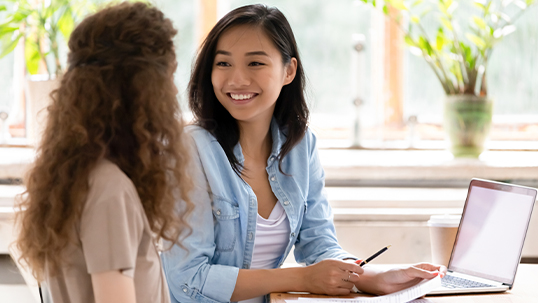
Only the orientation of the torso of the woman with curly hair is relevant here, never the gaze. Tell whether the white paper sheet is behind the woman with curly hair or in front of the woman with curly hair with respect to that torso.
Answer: in front

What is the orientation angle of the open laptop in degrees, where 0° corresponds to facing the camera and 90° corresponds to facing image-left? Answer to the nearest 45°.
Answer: approximately 45°

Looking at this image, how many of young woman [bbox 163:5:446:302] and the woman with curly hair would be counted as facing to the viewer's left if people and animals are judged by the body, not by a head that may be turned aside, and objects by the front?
0

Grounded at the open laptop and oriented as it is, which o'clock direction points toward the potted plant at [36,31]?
The potted plant is roughly at 2 o'clock from the open laptop.

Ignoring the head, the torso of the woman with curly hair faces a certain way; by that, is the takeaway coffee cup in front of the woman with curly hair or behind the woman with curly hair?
in front

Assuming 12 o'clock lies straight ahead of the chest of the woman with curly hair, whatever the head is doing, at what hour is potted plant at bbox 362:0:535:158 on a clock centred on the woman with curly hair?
The potted plant is roughly at 12 o'clock from the woman with curly hair.

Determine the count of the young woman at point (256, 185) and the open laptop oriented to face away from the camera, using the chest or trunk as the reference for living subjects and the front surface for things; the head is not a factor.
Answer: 0

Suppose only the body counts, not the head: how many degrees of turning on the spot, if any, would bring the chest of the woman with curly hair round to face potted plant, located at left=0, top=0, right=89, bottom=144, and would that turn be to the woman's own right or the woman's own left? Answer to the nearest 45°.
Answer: approximately 45° to the woman's own left

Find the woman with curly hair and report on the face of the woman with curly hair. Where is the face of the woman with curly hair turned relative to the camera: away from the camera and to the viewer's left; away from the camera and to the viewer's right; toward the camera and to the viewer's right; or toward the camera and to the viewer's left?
away from the camera and to the viewer's right

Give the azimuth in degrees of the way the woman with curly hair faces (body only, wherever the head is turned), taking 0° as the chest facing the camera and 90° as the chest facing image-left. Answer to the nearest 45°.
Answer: approximately 225°

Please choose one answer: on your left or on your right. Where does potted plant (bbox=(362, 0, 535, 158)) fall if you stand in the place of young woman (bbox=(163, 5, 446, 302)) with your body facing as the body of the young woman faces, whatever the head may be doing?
on your left

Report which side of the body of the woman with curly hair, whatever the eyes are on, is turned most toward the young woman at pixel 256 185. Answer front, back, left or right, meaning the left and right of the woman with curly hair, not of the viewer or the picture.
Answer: front
